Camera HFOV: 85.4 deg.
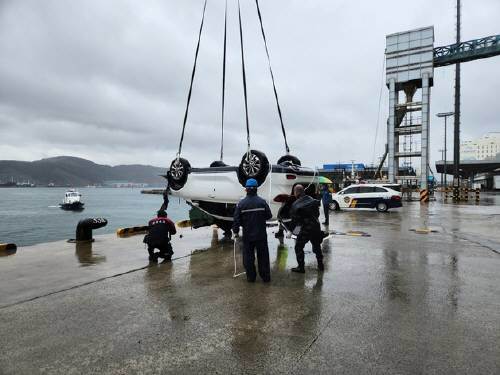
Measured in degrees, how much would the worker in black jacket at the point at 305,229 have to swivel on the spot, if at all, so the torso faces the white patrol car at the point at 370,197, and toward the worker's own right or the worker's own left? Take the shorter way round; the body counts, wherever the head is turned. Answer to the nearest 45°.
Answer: approximately 45° to the worker's own right

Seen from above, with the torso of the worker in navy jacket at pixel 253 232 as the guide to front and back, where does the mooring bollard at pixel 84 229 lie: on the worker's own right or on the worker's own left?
on the worker's own left

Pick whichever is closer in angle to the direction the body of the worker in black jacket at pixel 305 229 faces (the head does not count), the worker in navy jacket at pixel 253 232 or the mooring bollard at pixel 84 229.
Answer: the mooring bollard

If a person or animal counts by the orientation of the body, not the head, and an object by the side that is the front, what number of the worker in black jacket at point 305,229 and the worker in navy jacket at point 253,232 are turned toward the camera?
0

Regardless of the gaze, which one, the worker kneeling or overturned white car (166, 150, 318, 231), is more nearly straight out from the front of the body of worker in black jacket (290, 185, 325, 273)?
the overturned white car

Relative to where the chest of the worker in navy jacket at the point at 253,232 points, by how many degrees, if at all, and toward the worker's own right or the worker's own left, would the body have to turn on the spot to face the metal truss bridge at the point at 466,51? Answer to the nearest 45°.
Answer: approximately 45° to the worker's own right

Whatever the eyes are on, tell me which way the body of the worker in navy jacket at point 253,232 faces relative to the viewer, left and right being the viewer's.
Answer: facing away from the viewer

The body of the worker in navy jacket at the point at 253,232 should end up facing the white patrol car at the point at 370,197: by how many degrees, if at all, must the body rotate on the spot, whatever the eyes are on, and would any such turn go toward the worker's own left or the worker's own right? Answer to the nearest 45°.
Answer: approximately 45° to the worker's own right

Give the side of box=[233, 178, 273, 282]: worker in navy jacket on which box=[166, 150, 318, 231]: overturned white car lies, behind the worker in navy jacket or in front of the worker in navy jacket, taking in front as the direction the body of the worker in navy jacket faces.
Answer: in front

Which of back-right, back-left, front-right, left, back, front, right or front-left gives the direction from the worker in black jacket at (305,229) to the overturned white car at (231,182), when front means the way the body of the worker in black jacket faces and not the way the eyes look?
front

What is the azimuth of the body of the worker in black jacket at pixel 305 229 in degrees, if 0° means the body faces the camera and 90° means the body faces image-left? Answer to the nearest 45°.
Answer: approximately 135°
